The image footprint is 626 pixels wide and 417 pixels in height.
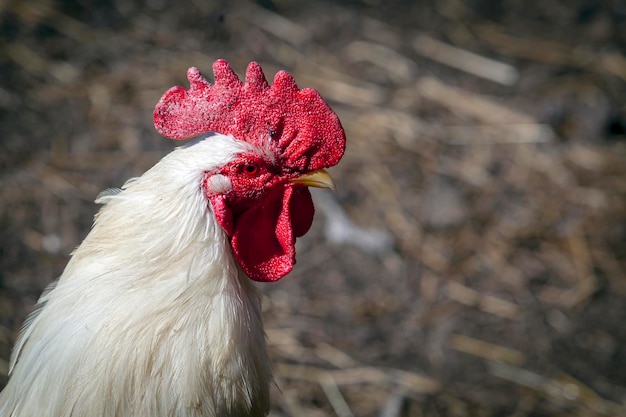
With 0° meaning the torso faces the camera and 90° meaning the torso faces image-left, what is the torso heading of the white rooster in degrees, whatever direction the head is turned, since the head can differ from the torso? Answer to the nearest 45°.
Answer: approximately 270°
